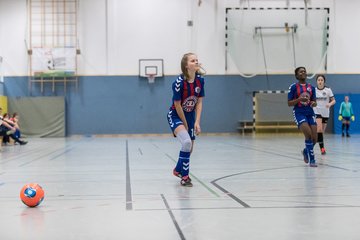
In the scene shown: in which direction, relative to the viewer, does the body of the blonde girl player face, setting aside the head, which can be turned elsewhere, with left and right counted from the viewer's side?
facing the viewer and to the right of the viewer

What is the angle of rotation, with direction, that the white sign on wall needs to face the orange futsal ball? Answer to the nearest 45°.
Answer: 0° — it already faces it

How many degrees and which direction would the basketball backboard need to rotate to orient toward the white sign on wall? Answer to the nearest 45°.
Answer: approximately 90° to its right

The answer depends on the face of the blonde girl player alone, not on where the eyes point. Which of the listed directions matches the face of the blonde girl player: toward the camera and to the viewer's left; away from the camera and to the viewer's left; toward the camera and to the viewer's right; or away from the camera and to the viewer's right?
toward the camera and to the viewer's right

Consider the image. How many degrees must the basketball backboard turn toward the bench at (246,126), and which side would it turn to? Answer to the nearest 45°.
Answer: approximately 90° to its left

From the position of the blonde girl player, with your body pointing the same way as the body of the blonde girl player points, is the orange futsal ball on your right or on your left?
on your right

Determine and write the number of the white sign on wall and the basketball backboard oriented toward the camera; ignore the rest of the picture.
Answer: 2

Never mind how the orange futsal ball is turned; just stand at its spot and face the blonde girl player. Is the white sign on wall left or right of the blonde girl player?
left

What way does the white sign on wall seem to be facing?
toward the camera

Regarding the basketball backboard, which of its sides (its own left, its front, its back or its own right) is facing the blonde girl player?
front

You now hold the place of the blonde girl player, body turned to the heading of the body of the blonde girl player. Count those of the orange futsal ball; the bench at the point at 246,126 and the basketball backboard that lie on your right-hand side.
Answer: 1

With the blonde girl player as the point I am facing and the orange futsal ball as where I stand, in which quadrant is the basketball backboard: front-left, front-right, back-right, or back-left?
front-left

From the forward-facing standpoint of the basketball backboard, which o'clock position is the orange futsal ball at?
The orange futsal ball is roughly at 12 o'clock from the basketball backboard.

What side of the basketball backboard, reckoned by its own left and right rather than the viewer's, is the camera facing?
front

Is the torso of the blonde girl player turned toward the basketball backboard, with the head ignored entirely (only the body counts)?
no

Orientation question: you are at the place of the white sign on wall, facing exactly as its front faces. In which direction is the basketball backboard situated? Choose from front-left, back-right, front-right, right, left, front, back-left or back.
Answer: left

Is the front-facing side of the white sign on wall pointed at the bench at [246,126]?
no

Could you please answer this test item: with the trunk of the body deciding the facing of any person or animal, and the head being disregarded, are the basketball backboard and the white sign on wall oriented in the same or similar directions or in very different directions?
same or similar directions

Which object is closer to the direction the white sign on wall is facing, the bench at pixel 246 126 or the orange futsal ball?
the orange futsal ball

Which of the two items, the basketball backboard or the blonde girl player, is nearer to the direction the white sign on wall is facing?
the blonde girl player
